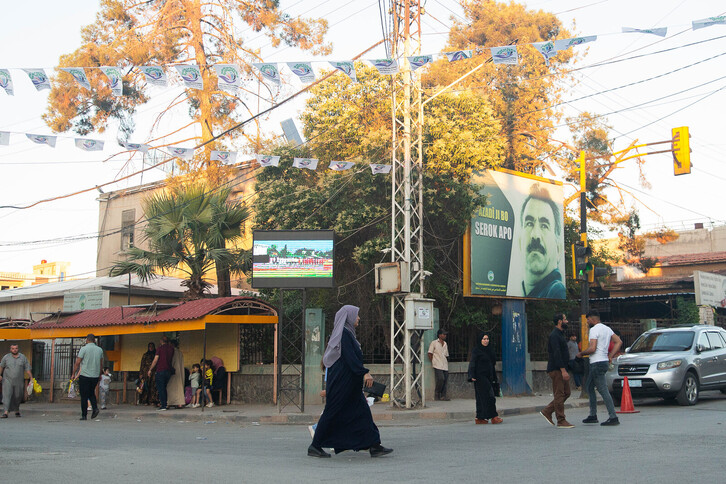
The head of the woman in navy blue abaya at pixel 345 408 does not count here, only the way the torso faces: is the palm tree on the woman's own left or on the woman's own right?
on the woman's own left

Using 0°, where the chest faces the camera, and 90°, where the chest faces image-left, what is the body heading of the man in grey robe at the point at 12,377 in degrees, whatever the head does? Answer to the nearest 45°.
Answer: approximately 0°

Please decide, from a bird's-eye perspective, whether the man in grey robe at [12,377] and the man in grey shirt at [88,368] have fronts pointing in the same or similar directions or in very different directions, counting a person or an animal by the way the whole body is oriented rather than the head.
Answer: very different directions

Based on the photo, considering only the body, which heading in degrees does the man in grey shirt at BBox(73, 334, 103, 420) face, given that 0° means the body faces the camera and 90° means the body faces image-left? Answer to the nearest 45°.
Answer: approximately 180°

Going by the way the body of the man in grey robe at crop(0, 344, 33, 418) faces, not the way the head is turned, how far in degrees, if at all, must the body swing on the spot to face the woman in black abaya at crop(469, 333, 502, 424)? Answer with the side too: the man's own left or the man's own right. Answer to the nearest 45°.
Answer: approximately 45° to the man's own left
